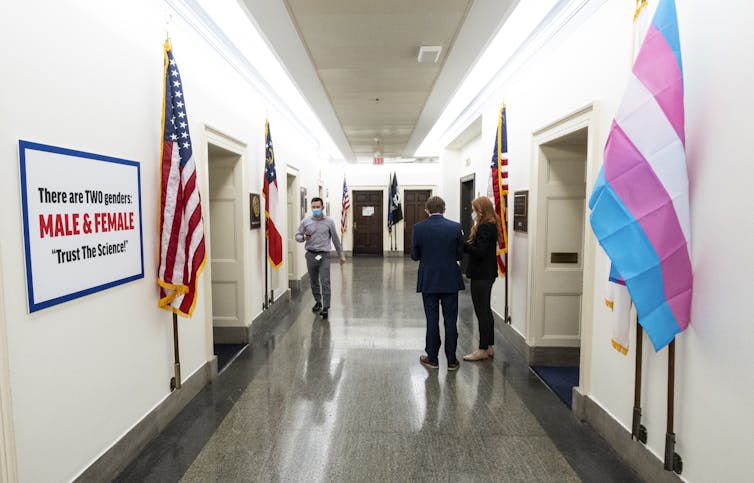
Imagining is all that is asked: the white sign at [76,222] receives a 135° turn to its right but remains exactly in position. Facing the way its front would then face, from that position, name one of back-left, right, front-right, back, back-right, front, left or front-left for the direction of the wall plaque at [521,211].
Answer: back

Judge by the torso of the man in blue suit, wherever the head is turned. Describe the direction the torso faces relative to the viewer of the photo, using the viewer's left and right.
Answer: facing away from the viewer

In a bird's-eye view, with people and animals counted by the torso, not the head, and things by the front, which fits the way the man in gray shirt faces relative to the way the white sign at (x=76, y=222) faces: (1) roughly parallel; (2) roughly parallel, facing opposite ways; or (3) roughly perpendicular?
roughly perpendicular

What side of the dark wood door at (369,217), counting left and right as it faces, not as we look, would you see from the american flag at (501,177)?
front

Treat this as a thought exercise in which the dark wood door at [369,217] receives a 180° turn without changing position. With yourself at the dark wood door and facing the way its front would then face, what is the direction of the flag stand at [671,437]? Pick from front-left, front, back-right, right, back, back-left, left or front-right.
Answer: back

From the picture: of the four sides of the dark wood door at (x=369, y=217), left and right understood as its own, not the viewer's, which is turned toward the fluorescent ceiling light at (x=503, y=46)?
front

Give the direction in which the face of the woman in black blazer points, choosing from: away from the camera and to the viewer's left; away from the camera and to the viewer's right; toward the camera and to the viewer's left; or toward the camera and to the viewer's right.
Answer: away from the camera and to the viewer's left

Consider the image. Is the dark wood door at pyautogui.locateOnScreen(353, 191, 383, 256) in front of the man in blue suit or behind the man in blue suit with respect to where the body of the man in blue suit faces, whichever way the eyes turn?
in front

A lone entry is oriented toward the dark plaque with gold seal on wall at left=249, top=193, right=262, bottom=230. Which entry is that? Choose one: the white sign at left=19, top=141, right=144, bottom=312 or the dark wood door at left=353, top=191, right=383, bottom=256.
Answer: the dark wood door

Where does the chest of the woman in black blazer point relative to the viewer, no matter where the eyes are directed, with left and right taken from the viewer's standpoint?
facing to the left of the viewer

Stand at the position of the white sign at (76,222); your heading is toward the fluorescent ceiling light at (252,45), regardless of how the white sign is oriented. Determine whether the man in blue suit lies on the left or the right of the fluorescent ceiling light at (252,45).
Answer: right

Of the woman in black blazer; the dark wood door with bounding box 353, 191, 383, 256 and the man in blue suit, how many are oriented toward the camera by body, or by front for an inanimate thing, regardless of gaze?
1

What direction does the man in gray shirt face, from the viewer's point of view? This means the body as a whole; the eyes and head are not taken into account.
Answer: toward the camera

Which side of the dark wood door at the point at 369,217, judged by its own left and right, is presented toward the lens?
front

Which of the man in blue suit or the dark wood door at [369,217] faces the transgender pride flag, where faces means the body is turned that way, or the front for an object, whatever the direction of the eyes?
the dark wood door

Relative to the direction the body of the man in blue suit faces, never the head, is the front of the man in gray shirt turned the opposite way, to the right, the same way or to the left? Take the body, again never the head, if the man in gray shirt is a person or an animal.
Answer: the opposite way

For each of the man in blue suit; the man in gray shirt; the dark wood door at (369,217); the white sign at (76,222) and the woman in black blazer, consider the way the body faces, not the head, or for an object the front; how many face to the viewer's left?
1
